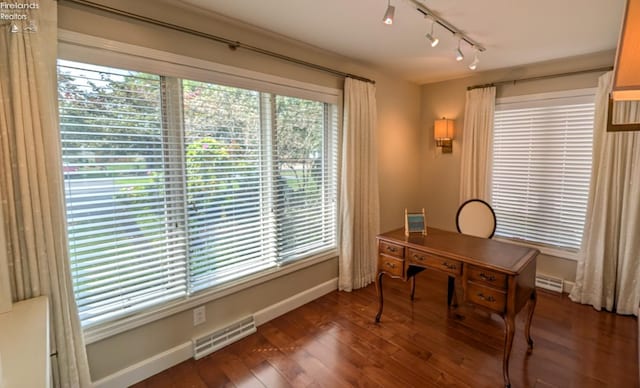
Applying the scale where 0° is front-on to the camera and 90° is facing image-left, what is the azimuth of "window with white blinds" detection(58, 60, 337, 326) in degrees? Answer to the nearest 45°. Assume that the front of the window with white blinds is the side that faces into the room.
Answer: approximately 315°

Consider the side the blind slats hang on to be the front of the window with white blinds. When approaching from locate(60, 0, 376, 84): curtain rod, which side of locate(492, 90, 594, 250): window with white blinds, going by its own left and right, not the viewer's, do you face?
front

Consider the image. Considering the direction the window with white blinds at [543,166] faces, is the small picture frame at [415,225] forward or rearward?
forward

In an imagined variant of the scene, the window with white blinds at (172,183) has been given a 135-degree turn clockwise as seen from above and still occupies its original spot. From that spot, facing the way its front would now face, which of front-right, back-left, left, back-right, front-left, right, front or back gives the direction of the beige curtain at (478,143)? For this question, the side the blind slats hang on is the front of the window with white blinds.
back

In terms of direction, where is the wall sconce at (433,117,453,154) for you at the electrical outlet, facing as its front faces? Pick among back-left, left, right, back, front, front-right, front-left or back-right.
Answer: front-left

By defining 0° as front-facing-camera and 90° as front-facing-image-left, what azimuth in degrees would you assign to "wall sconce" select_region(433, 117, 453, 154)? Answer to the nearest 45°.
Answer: approximately 45°

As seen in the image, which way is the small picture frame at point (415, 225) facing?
toward the camera

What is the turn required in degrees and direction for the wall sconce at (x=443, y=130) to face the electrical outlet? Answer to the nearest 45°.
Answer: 0° — it already faces it

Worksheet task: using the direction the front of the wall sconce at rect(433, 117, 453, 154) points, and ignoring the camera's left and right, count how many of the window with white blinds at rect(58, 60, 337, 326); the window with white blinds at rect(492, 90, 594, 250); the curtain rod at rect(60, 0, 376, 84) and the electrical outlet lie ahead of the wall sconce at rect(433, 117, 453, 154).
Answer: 3

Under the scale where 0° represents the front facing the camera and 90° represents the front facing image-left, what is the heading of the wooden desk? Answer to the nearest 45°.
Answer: approximately 45°

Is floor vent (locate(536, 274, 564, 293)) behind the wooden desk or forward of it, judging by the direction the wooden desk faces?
behind
